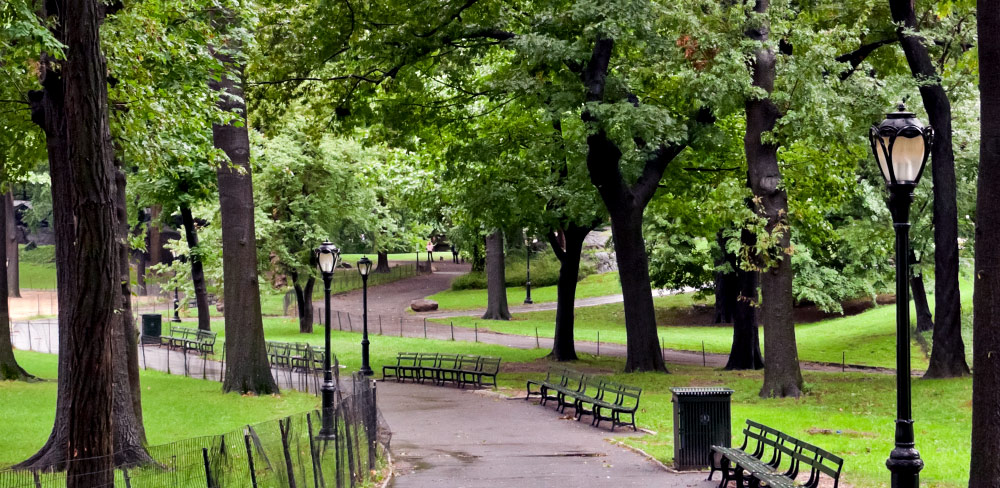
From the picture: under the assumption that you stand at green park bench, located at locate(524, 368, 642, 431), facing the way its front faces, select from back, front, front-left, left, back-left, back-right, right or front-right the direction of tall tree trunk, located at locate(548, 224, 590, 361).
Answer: back-right

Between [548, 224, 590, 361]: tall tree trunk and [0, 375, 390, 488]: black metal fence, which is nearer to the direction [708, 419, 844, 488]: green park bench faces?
the black metal fence

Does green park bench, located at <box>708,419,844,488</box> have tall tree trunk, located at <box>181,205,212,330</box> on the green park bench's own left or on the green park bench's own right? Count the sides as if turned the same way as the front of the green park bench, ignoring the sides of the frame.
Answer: on the green park bench's own right

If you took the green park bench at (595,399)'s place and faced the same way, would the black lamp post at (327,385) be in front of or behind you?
in front

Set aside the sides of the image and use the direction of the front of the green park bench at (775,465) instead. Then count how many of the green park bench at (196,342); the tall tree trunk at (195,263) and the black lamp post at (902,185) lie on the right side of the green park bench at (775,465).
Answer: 2

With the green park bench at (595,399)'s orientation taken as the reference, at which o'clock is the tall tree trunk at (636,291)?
The tall tree trunk is roughly at 5 o'clock from the green park bench.

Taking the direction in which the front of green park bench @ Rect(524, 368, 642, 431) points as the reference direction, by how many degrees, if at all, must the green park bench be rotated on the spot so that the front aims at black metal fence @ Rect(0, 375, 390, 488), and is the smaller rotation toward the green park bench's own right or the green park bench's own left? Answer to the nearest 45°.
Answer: approximately 45° to the green park bench's own left

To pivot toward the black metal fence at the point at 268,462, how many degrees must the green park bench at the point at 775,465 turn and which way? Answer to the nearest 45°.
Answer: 0° — it already faces it

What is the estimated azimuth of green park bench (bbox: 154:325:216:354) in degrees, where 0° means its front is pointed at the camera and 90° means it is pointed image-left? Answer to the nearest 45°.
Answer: approximately 45°

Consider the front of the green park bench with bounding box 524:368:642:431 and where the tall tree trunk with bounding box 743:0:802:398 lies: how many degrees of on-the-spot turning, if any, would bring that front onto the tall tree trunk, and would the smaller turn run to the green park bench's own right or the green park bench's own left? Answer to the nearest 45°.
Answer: approximately 135° to the green park bench's own left
